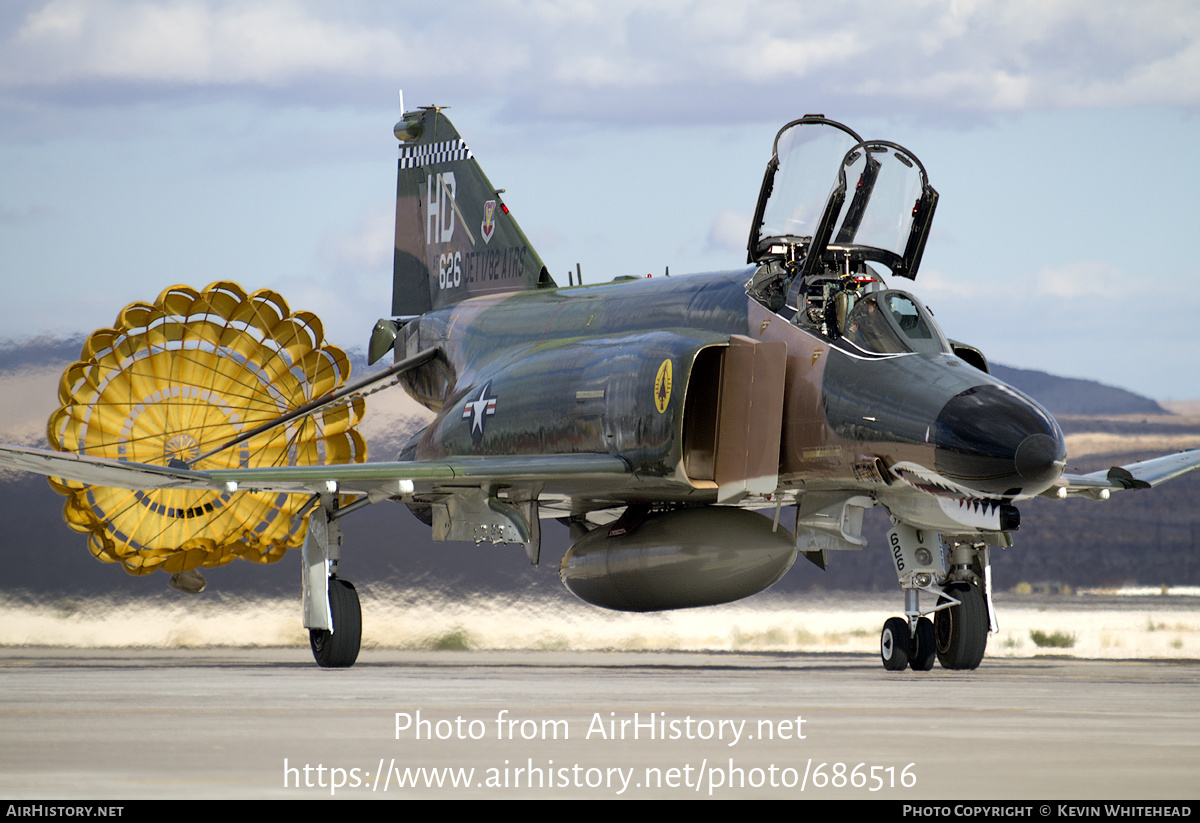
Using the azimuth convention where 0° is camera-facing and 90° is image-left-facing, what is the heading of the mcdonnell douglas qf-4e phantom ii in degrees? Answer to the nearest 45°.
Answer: approximately 315°
